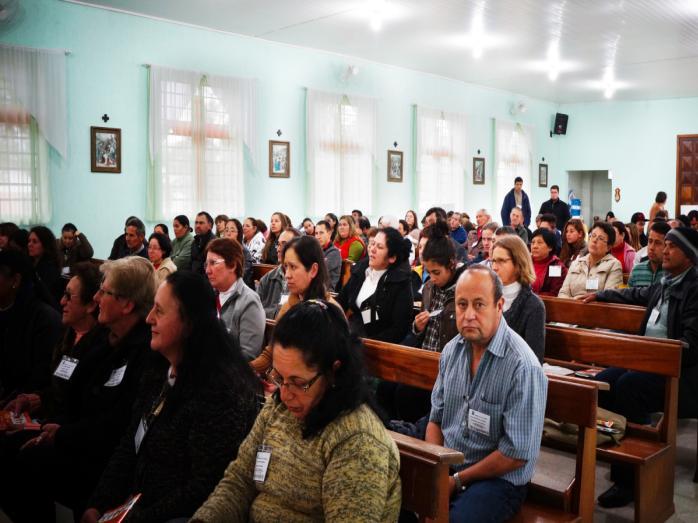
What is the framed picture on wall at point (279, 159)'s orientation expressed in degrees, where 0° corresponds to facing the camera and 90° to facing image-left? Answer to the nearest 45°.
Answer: approximately 315°

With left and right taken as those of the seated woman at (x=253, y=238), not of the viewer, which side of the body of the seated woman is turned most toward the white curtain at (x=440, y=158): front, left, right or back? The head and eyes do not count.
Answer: back

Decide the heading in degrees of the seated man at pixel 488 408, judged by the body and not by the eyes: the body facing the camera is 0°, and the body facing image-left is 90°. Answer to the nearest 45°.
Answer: approximately 45°

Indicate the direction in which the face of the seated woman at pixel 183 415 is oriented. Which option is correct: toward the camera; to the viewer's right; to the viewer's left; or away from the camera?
to the viewer's left

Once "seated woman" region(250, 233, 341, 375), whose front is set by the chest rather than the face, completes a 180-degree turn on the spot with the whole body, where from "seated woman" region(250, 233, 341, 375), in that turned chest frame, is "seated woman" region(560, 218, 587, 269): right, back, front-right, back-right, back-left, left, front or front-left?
front

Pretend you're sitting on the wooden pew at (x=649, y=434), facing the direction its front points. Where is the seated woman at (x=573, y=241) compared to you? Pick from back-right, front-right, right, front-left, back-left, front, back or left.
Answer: back-right

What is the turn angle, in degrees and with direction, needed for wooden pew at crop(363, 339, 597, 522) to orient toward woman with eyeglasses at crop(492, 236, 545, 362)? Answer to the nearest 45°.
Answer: approximately 135° to its right
